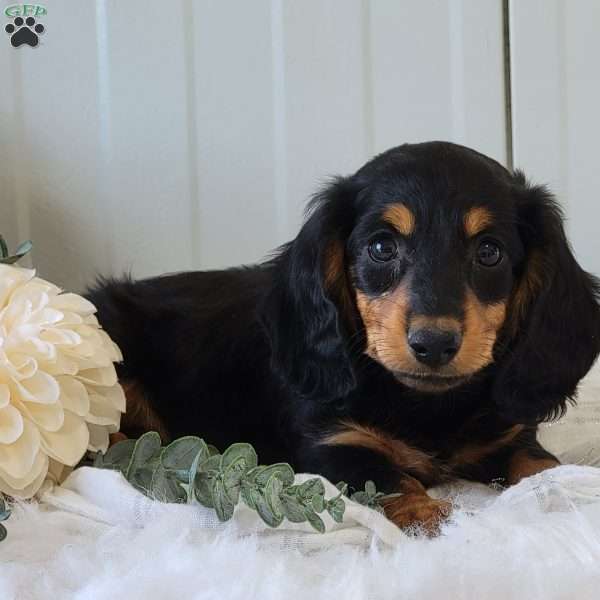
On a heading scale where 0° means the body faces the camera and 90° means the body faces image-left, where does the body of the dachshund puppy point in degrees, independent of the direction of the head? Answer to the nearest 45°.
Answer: approximately 315°
